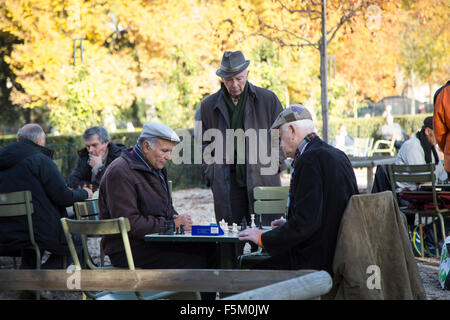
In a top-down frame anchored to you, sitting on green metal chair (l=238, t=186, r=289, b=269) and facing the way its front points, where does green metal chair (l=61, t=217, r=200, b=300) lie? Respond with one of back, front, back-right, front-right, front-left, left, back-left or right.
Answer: front

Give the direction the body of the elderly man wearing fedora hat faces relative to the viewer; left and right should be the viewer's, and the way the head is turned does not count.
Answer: facing the viewer

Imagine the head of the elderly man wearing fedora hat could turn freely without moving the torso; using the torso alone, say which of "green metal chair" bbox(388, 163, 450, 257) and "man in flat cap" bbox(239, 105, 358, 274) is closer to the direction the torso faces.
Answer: the man in flat cap

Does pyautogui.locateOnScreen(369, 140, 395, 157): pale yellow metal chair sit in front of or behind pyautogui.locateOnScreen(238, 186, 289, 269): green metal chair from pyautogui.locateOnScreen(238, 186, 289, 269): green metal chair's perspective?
behind

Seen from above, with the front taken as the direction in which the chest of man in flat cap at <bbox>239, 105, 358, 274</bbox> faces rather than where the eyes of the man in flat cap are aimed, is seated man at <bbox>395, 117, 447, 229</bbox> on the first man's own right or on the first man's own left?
on the first man's own right

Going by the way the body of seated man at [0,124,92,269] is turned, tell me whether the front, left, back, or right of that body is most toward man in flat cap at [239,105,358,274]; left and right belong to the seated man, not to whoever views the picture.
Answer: right

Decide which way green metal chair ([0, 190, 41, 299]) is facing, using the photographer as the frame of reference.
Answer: facing away from the viewer and to the right of the viewer

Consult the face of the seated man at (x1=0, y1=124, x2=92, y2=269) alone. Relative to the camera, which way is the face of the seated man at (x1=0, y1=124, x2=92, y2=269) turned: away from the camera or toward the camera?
away from the camera

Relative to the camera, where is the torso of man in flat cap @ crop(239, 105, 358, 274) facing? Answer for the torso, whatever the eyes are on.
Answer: to the viewer's left

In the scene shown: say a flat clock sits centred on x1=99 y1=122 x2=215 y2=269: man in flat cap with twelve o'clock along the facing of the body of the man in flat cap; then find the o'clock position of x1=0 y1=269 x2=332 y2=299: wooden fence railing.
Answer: The wooden fence railing is roughly at 3 o'clock from the man in flat cap.

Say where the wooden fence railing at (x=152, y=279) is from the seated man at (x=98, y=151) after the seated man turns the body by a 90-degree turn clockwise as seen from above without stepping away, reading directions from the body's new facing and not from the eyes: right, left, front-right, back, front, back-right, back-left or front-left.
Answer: back-left

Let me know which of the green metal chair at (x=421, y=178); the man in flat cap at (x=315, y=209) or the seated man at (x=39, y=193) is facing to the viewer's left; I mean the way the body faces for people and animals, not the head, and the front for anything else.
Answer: the man in flat cap

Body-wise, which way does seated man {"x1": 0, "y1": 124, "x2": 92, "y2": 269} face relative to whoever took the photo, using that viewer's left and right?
facing away from the viewer and to the right of the viewer

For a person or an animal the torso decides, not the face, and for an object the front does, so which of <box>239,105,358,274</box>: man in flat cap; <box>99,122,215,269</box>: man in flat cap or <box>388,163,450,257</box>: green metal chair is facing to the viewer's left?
<box>239,105,358,274</box>: man in flat cap

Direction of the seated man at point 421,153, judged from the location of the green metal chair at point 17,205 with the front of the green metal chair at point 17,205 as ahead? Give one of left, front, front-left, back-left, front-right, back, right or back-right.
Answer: front-right

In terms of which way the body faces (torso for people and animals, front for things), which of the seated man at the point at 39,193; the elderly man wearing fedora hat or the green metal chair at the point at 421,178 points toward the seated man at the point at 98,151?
the seated man at the point at 39,193

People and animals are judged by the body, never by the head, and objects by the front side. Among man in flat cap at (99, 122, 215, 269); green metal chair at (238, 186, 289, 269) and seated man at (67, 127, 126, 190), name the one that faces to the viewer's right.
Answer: the man in flat cap
